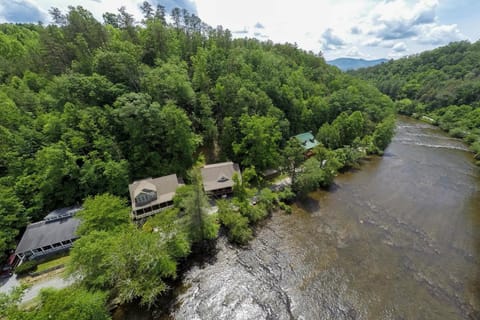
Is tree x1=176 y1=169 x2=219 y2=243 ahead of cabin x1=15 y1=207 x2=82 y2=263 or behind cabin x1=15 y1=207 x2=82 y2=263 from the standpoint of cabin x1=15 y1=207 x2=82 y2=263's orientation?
ahead

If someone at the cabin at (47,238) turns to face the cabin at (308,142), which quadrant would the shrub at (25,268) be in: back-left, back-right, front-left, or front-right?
back-right

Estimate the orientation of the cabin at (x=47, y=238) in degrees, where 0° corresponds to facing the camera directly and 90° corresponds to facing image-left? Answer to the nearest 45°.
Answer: approximately 315°

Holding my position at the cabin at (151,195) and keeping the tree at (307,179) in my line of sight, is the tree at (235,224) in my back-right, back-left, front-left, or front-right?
front-right

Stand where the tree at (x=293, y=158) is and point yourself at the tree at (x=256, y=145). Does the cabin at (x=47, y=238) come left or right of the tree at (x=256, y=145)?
left

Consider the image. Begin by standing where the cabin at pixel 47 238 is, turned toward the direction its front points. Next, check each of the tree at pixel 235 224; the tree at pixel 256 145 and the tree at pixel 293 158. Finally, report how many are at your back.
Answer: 0

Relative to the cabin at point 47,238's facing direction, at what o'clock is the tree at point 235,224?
The tree is roughly at 10 o'clock from the cabin.

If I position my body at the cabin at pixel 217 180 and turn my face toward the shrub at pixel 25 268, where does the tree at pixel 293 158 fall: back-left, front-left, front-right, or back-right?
back-left

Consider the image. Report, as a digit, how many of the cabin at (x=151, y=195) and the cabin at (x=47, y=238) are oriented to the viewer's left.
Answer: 0

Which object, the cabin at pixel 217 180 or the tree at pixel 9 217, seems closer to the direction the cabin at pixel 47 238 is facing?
the cabin

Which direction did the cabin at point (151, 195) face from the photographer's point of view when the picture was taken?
facing the viewer and to the right of the viewer

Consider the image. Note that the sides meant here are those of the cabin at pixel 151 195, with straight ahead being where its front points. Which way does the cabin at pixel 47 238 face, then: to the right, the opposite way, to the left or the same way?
the same way

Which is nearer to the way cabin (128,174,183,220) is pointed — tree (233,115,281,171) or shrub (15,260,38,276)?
the shrub
